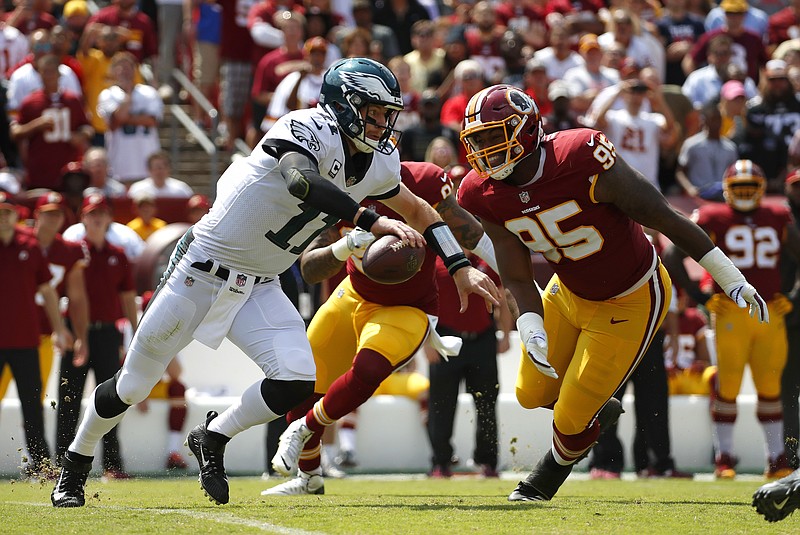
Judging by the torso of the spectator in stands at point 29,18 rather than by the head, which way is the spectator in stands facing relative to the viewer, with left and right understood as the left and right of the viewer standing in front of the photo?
facing the viewer

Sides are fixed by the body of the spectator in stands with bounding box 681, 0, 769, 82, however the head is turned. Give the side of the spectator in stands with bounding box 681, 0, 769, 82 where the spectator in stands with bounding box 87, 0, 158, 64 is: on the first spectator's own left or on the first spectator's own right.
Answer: on the first spectator's own right

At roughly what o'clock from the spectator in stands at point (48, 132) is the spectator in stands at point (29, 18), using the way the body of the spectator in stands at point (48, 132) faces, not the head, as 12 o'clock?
the spectator in stands at point (29, 18) is roughly at 6 o'clock from the spectator in stands at point (48, 132).

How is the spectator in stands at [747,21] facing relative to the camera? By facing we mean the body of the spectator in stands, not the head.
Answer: toward the camera

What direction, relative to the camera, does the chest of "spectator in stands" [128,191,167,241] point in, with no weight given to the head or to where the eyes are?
toward the camera

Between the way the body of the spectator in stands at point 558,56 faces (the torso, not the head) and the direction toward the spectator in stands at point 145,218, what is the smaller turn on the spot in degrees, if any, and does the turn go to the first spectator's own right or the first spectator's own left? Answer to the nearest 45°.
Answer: approximately 45° to the first spectator's own right

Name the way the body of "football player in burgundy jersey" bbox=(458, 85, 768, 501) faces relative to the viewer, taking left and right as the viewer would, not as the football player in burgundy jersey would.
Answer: facing the viewer and to the left of the viewer

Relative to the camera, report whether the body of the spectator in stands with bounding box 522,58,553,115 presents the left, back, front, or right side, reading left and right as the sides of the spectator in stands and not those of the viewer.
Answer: front

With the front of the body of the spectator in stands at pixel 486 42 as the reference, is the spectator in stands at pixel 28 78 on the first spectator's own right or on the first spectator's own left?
on the first spectator's own right
